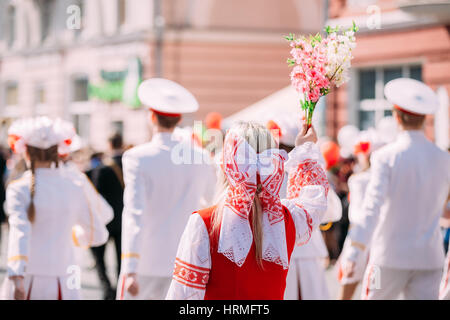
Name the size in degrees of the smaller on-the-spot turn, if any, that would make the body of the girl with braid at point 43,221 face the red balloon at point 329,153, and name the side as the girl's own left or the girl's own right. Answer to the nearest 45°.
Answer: approximately 45° to the girl's own right

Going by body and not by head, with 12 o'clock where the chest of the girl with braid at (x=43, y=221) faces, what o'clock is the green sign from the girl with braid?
The green sign is roughly at 12 o'clock from the girl with braid.

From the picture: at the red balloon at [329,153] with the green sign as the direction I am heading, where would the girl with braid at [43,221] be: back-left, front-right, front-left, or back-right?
back-left

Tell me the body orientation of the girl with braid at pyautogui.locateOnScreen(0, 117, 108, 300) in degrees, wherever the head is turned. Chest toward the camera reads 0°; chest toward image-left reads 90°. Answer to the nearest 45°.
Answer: approximately 180°

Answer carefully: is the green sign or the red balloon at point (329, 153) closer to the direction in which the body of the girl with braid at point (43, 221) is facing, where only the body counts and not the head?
the green sign
